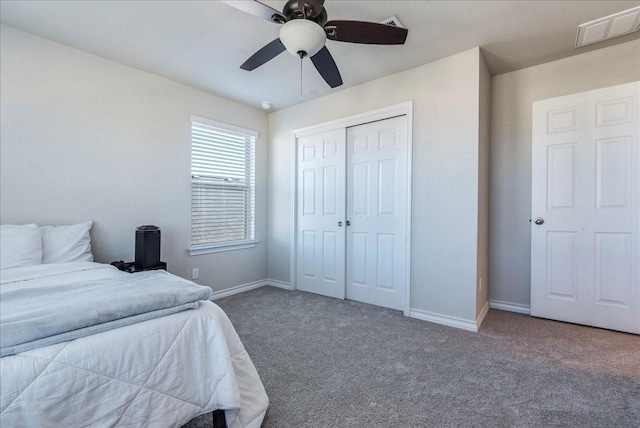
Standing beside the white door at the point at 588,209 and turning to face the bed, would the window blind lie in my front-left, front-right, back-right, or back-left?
front-right

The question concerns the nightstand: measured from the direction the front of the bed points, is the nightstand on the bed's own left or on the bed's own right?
on the bed's own left

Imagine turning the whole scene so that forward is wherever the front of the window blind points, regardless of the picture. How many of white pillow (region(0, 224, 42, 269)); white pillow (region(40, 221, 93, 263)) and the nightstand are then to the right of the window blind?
3

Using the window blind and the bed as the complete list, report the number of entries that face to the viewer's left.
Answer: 0

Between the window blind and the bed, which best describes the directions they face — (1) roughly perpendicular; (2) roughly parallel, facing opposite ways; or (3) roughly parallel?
roughly parallel

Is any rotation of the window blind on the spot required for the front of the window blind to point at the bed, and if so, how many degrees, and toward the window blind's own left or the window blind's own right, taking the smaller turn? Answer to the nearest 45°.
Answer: approximately 45° to the window blind's own right

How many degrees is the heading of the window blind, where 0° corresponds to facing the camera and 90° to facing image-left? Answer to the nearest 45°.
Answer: approximately 315°

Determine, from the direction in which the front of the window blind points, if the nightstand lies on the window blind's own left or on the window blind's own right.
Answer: on the window blind's own right

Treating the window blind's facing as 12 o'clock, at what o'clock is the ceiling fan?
The ceiling fan is roughly at 1 o'clock from the window blind.

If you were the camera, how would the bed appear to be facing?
facing the viewer and to the right of the viewer

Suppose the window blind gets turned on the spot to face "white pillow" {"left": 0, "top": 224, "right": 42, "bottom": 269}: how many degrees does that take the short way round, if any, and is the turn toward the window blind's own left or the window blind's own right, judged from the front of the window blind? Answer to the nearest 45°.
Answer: approximately 90° to the window blind's own right

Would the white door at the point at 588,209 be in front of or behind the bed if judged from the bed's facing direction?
in front

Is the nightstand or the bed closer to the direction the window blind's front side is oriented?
the bed

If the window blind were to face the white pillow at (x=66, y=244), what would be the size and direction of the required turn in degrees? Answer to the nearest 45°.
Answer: approximately 90° to its right
